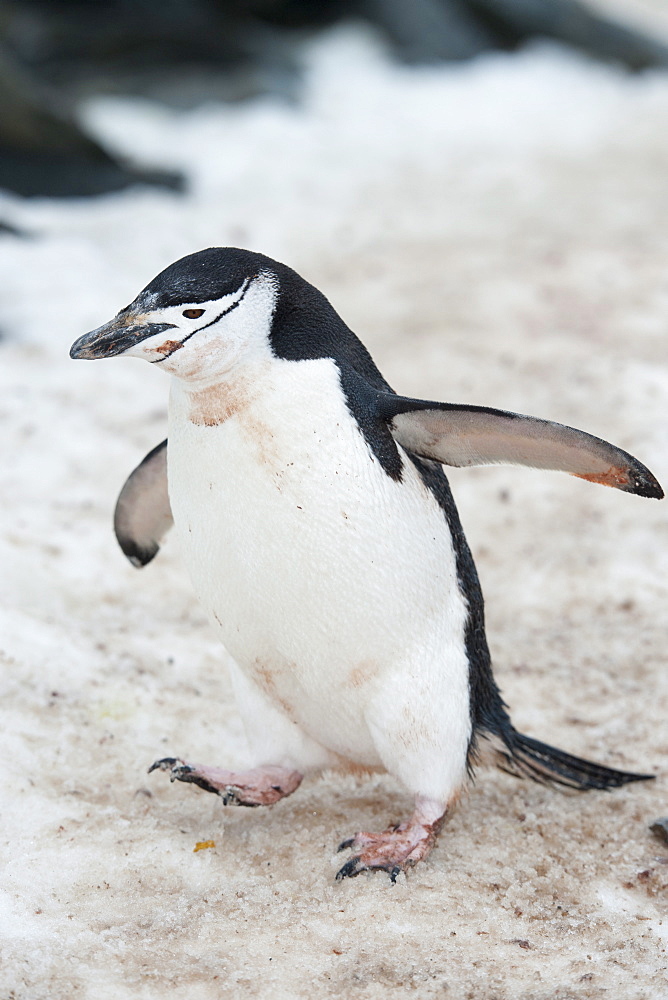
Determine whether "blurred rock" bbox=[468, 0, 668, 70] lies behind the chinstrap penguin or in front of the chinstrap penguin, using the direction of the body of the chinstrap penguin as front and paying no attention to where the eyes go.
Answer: behind

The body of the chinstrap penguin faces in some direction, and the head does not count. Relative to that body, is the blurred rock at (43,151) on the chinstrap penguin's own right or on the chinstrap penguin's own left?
on the chinstrap penguin's own right

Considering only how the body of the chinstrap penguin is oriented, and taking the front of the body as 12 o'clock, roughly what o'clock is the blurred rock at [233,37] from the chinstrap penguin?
The blurred rock is roughly at 4 o'clock from the chinstrap penguin.

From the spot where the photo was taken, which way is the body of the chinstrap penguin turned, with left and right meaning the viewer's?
facing the viewer and to the left of the viewer
